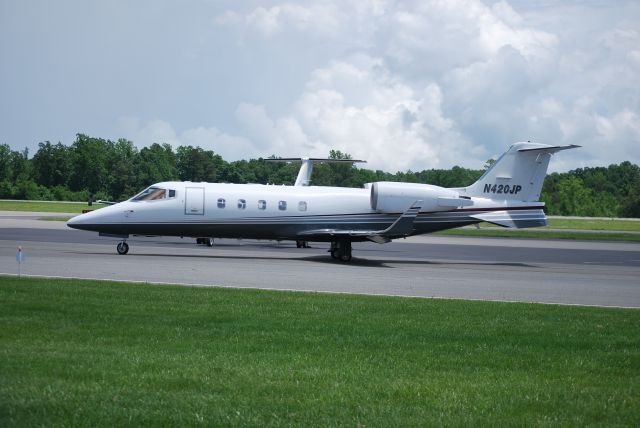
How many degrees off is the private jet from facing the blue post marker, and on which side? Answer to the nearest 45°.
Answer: approximately 45° to its left

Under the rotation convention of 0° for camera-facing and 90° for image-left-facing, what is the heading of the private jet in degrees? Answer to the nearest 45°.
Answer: approximately 90°
